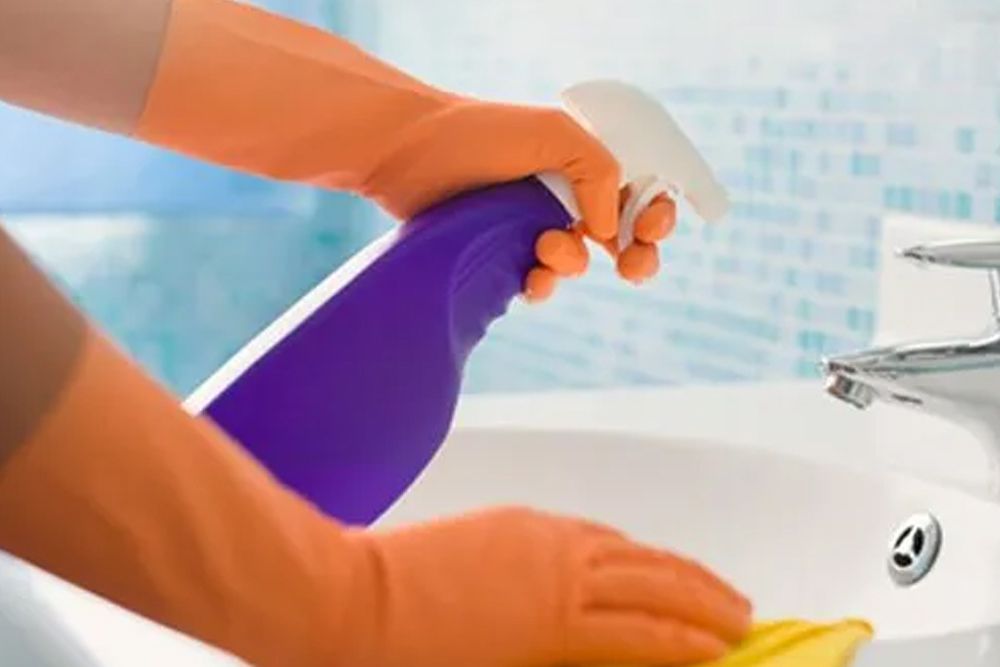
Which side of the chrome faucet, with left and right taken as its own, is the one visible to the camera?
left
